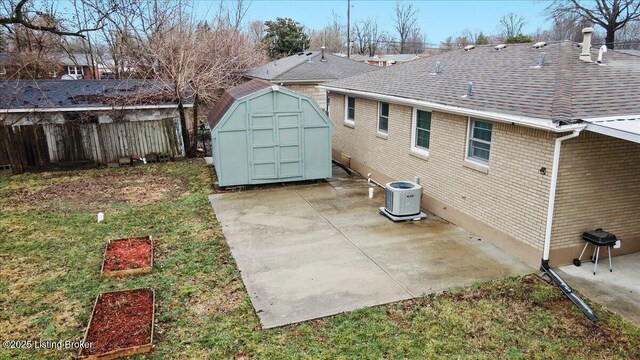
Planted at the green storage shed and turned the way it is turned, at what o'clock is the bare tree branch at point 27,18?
The bare tree branch is roughly at 3 o'clock from the green storage shed.

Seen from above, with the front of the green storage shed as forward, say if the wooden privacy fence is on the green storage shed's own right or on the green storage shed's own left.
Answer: on the green storage shed's own right

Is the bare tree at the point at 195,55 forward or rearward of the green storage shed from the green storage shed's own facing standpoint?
rearward

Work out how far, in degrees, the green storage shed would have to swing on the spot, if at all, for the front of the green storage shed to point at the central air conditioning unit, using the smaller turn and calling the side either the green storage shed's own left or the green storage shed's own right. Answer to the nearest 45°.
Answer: approximately 45° to the green storage shed's own left

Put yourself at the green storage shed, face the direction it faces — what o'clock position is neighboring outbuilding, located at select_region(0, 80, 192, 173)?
The neighboring outbuilding is roughly at 4 o'clock from the green storage shed.

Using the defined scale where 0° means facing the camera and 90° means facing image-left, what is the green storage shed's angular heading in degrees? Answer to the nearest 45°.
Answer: approximately 0°

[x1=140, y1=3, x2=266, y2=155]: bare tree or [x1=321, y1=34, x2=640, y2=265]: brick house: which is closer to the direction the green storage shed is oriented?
the brick house

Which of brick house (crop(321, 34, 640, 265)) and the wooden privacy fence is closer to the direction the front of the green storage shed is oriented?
the brick house
